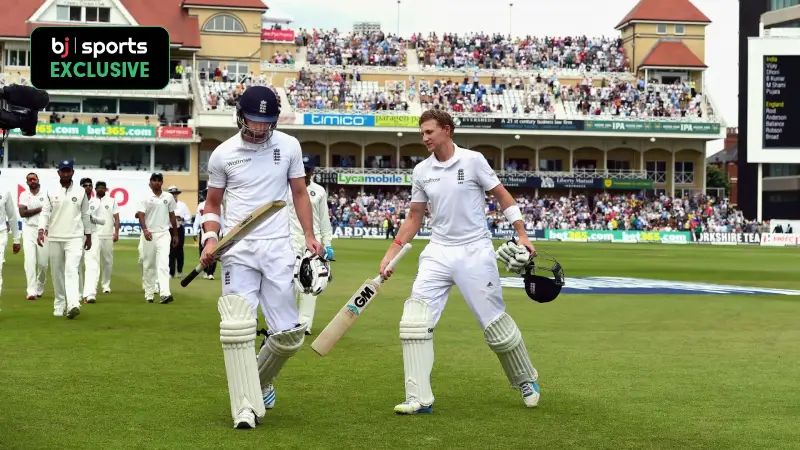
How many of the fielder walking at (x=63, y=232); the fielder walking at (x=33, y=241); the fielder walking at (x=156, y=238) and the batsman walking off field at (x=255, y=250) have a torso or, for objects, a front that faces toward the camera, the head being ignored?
4

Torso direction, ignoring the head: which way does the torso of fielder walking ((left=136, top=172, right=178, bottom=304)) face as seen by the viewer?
toward the camera

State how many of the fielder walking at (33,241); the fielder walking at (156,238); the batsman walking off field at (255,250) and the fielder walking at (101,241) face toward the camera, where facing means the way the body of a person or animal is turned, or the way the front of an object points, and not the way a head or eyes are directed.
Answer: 4

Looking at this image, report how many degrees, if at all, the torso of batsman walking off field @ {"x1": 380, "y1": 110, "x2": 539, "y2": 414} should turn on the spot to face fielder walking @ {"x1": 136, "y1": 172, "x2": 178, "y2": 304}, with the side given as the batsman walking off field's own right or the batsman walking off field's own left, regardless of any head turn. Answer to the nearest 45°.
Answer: approximately 90° to the batsman walking off field's own right

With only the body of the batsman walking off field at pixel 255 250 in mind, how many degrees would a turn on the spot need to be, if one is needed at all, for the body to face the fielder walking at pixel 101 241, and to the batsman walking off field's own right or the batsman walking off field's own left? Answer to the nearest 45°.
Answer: approximately 180°

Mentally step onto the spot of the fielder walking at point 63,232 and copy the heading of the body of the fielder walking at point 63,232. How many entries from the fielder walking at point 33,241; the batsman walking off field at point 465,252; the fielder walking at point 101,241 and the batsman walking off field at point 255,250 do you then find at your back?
2

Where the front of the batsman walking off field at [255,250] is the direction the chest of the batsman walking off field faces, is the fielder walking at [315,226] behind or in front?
behind

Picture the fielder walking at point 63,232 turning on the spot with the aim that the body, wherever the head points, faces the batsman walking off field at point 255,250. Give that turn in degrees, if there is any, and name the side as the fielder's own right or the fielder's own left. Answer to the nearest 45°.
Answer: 0° — they already face them

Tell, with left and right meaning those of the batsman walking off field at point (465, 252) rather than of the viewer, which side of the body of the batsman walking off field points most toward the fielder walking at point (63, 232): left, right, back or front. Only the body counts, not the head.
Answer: right

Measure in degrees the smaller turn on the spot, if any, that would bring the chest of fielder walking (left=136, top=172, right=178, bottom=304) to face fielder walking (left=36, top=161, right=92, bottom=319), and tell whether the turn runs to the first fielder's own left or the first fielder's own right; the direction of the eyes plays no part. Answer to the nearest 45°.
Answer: approximately 45° to the first fielder's own right

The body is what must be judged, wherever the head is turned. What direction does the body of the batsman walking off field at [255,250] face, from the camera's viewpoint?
toward the camera

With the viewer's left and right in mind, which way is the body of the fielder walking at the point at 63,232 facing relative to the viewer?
facing the viewer

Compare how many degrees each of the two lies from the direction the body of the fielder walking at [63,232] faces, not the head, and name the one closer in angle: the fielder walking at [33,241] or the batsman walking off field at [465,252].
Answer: the batsman walking off field
